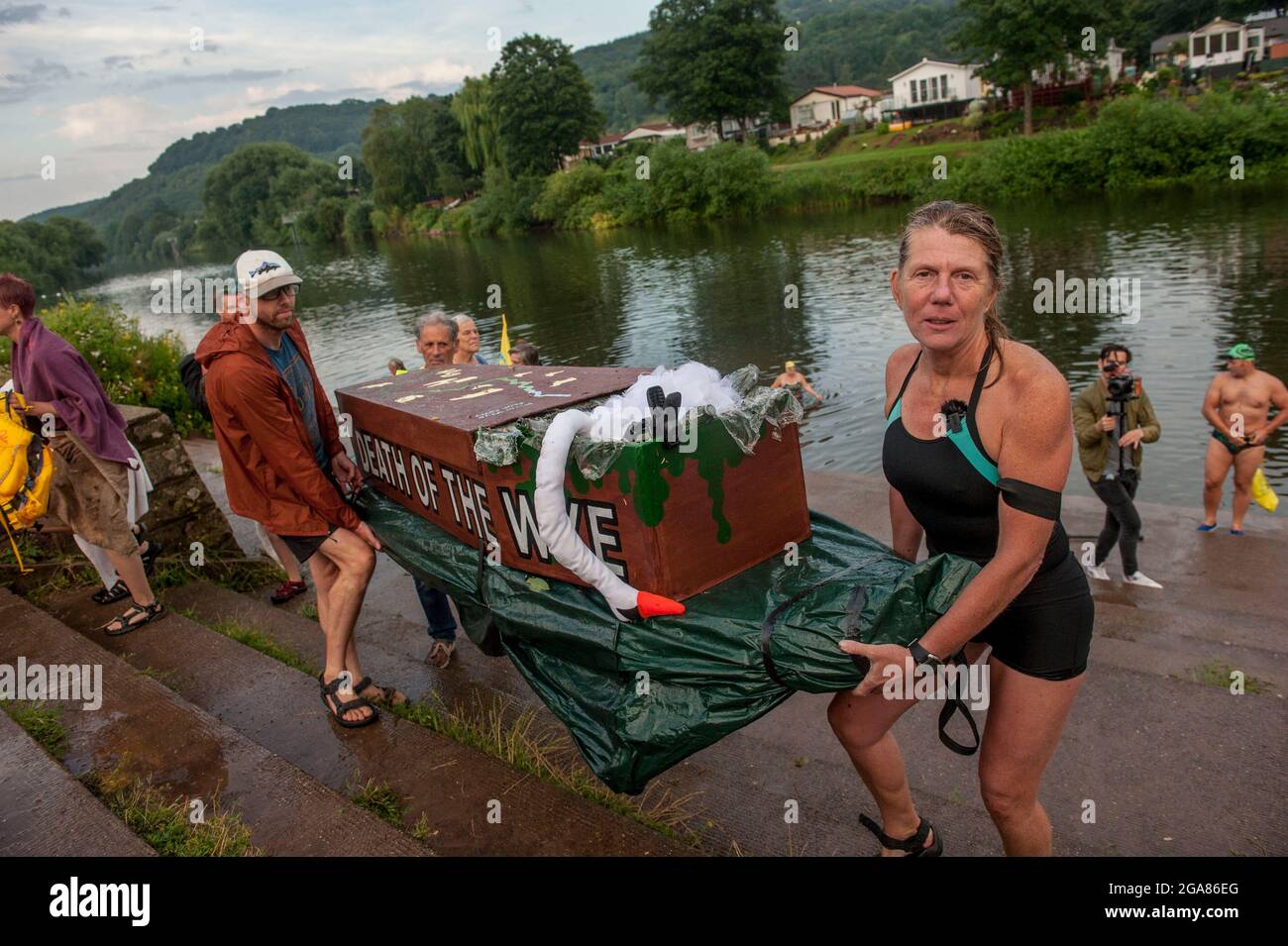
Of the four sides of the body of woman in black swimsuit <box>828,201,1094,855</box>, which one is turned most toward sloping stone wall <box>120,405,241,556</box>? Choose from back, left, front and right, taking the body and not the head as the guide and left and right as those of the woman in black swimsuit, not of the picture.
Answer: right

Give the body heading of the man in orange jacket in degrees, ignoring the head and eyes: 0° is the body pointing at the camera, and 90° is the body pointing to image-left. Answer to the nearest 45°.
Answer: approximately 315°

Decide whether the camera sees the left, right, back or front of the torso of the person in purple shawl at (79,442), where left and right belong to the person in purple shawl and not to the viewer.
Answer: left

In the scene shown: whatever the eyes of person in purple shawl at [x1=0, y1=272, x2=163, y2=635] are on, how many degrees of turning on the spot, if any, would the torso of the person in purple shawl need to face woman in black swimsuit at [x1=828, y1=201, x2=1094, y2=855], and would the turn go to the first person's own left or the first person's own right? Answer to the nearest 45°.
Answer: approximately 135° to the first person's own left

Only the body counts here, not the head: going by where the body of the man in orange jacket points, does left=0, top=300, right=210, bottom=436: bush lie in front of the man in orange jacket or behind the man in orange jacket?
behind
